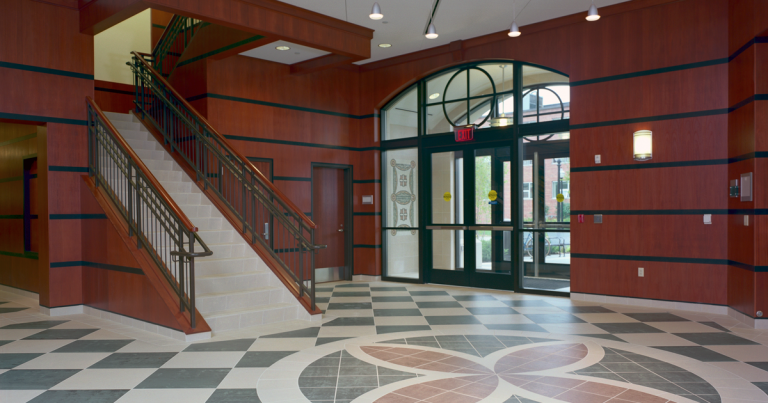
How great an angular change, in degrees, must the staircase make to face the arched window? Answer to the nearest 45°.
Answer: approximately 45° to its left

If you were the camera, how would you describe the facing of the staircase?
facing the viewer and to the right of the viewer

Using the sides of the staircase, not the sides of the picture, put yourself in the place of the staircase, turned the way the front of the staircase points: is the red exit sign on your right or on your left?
on your left

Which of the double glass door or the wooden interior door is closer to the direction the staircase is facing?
the double glass door

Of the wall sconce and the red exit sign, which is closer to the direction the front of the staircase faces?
the wall sconce

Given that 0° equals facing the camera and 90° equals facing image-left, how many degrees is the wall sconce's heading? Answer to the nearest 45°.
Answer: approximately 0°

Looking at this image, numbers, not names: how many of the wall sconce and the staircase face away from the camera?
0

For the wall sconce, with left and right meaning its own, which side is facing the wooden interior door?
right

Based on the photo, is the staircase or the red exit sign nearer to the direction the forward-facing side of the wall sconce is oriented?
the staircase

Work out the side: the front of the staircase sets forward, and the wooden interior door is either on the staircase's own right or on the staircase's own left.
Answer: on the staircase's own left
